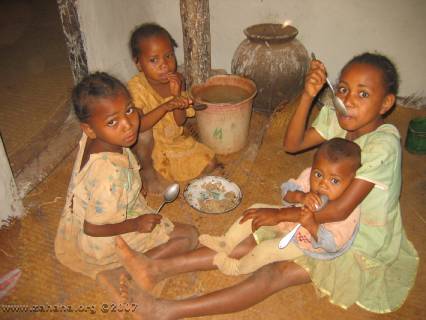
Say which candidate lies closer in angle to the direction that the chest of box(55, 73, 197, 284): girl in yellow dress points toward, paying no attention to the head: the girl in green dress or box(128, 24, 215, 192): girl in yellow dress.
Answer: the girl in green dress

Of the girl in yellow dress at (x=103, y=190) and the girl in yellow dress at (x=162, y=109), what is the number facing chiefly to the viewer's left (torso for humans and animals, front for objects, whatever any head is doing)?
0

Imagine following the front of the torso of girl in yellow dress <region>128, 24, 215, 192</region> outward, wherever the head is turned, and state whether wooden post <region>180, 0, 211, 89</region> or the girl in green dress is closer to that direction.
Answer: the girl in green dress

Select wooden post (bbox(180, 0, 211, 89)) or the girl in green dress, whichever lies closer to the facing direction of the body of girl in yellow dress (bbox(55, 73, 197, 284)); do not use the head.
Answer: the girl in green dress

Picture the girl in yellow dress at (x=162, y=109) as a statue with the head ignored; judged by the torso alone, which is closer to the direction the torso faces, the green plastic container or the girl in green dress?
the girl in green dress

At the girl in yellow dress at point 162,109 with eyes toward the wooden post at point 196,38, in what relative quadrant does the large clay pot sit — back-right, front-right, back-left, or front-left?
front-right

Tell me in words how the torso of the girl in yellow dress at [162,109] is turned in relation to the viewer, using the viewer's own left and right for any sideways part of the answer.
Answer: facing the viewer and to the right of the viewer

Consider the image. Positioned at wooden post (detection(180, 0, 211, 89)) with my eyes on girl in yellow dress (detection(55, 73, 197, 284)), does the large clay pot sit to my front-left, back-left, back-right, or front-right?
back-left

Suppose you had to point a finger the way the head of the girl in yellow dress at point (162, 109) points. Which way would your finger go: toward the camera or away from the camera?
toward the camera

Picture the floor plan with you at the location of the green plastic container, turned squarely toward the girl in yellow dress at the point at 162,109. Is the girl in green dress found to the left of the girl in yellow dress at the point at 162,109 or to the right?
left

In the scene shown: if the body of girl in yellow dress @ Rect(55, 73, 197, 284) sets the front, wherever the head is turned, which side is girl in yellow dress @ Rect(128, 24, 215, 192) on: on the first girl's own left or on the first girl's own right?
on the first girl's own left
